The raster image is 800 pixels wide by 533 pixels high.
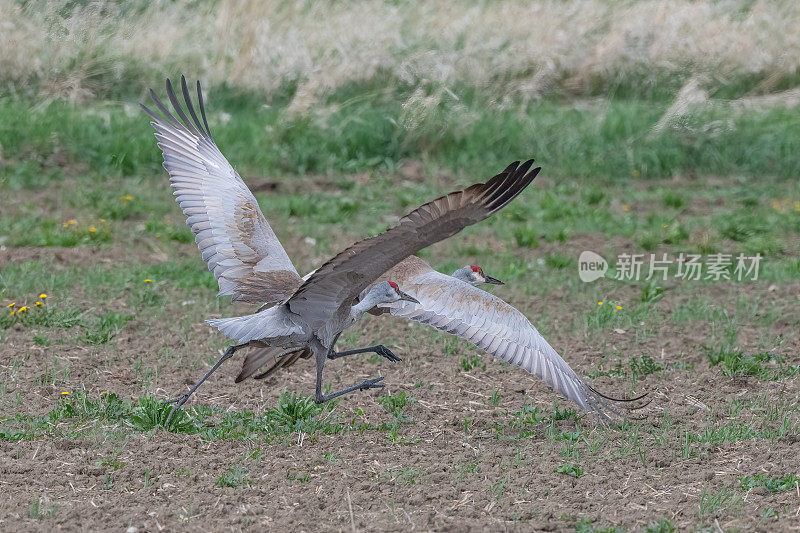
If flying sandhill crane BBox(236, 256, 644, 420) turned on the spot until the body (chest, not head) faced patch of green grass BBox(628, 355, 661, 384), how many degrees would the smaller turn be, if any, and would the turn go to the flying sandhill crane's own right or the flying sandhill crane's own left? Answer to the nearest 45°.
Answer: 0° — it already faces it

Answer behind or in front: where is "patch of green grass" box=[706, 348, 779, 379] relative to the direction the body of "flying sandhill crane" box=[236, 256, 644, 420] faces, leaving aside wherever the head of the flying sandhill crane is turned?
in front

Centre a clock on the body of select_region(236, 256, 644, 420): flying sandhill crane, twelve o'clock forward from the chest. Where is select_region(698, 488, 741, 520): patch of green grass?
The patch of green grass is roughly at 2 o'clock from the flying sandhill crane.

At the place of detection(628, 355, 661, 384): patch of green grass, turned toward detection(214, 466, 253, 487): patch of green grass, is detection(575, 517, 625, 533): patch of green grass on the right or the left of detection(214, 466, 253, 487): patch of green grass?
left

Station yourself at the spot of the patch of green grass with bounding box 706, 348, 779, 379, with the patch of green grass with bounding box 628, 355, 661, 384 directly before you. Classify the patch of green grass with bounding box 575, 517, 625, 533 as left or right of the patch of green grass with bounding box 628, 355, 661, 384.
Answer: left

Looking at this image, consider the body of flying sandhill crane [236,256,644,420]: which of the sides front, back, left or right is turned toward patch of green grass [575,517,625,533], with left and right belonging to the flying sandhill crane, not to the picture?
right

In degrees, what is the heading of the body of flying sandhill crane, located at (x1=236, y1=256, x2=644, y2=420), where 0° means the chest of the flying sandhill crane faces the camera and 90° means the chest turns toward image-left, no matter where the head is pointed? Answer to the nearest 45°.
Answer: approximately 270°

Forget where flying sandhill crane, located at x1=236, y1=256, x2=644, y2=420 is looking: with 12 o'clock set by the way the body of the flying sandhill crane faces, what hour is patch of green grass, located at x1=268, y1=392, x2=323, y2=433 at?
The patch of green grass is roughly at 5 o'clock from the flying sandhill crane.

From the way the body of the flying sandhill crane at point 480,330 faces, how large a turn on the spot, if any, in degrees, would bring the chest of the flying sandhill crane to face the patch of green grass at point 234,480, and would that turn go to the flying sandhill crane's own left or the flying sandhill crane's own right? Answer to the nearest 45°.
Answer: approximately 135° to the flying sandhill crane's own right

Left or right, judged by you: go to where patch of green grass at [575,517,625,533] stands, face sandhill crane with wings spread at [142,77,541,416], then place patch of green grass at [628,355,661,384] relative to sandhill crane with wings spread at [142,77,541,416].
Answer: right
